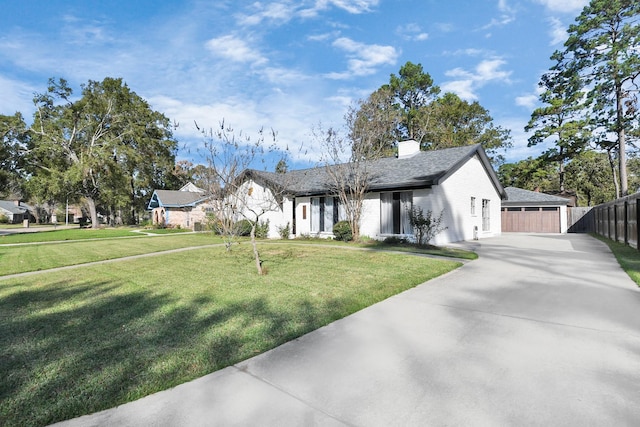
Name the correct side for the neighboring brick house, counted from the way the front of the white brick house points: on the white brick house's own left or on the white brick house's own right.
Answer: on the white brick house's own right

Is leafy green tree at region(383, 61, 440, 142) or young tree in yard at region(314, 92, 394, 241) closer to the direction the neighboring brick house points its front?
the young tree in yard

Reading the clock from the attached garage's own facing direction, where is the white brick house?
The white brick house is roughly at 1 o'clock from the attached garage.

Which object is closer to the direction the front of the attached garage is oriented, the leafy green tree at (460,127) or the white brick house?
the white brick house

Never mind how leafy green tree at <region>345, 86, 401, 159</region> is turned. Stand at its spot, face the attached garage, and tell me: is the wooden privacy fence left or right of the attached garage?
right

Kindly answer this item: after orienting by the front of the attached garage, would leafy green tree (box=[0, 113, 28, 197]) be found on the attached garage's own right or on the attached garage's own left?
on the attached garage's own right

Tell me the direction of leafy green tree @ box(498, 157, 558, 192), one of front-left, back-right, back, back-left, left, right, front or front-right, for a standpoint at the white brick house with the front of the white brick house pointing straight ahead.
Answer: back

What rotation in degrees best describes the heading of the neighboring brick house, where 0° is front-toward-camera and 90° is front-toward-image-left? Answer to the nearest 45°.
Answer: approximately 45°

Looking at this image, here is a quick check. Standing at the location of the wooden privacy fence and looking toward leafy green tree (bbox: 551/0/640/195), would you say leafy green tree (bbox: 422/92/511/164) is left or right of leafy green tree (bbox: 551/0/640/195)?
left

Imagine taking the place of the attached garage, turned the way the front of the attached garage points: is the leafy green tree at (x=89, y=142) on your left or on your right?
on your right
